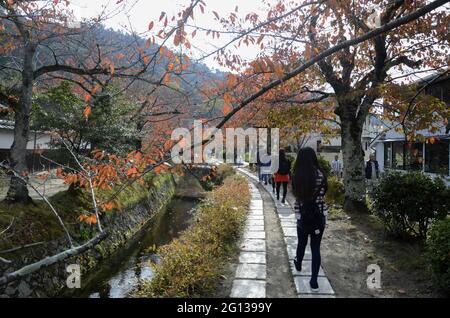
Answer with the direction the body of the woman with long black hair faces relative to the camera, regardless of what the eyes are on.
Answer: away from the camera

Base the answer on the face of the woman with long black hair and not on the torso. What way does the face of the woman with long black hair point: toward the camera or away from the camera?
away from the camera

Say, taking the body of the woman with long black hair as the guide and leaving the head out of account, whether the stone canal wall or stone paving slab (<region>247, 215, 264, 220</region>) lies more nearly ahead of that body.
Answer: the stone paving slab

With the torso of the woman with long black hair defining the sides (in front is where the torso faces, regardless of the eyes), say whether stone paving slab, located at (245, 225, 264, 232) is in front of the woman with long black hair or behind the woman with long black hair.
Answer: in front

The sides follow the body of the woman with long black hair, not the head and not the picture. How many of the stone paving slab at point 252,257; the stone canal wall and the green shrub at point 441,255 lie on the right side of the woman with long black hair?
1

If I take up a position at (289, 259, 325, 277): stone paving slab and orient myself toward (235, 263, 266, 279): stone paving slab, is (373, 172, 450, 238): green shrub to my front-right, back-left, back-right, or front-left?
back-right

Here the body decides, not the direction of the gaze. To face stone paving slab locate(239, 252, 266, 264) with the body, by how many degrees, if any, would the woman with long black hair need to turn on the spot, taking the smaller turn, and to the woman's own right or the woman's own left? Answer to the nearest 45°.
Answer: approximately 45° to the woman's own left
